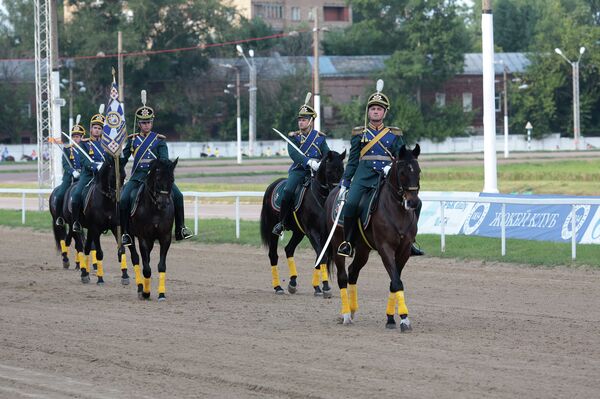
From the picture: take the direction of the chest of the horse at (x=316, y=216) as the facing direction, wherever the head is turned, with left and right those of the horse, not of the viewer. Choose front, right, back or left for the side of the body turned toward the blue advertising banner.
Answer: left

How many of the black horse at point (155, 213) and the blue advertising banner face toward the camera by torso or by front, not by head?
2

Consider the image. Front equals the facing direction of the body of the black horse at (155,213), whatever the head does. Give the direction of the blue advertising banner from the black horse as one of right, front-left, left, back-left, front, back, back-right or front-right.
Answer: back-left

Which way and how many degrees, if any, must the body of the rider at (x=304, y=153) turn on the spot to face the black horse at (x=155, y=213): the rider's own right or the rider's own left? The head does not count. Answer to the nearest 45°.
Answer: approximately 135° to the rider's own right

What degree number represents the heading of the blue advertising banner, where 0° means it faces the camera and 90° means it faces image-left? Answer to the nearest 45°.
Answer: approximately 0°

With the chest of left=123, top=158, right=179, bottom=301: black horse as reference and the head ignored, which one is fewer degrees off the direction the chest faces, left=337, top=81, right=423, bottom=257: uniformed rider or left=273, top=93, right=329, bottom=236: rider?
the uniformed rider
